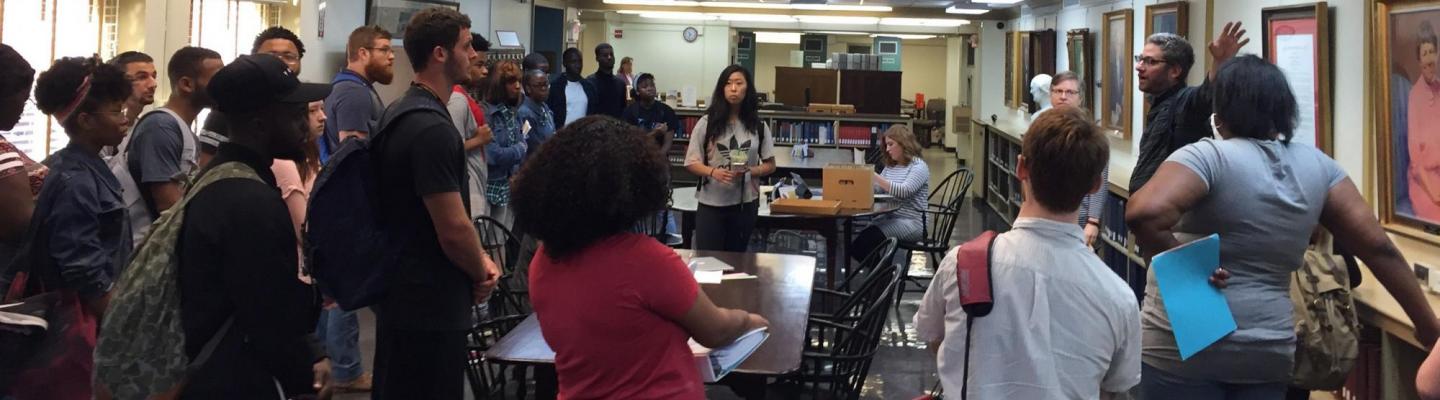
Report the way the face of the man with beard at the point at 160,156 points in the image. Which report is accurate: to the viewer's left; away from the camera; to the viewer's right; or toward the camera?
to the viewer's right

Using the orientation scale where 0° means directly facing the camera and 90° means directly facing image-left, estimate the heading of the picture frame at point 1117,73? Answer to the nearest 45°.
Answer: approximately 45°

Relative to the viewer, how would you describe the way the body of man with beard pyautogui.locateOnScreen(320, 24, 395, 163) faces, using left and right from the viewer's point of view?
facing to the right of the viewer

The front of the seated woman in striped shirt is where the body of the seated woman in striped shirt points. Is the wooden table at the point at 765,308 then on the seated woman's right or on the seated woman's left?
on the seated woman's left

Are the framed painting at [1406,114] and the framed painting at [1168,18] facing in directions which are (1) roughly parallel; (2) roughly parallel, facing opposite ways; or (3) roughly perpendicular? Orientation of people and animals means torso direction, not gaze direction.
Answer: roughly parallel

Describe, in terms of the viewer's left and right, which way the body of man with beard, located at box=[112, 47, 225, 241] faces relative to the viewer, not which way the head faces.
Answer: facing to the right of the viewer

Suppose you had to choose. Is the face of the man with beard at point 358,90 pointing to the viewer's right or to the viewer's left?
to the viewer's right

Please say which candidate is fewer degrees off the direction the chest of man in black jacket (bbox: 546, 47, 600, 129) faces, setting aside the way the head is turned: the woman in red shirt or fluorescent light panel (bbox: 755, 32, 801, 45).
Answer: the woman in red shirt

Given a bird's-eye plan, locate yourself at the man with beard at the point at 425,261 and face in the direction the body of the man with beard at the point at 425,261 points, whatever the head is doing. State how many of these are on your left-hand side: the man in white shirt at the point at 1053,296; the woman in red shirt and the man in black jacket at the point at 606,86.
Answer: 1

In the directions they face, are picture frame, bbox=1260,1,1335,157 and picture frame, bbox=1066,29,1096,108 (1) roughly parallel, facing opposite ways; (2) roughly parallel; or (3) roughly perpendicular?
roughly parallel

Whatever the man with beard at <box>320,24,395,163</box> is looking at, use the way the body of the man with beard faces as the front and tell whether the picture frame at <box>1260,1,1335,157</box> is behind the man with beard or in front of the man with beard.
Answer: in front

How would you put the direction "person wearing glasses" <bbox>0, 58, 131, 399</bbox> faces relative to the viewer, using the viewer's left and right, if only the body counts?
facing to the right of the viewer

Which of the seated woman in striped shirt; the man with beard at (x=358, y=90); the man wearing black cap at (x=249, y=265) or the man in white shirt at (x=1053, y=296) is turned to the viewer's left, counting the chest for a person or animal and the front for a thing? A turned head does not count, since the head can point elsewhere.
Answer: the seated woman in striped shirt

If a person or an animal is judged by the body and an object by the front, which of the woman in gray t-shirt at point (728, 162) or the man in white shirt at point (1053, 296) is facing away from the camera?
the man in white shirt

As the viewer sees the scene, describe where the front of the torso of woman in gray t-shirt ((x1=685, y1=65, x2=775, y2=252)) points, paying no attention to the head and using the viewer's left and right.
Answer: facing the viewer

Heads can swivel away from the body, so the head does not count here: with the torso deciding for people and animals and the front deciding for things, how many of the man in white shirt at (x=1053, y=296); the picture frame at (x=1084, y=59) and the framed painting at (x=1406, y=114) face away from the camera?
1
